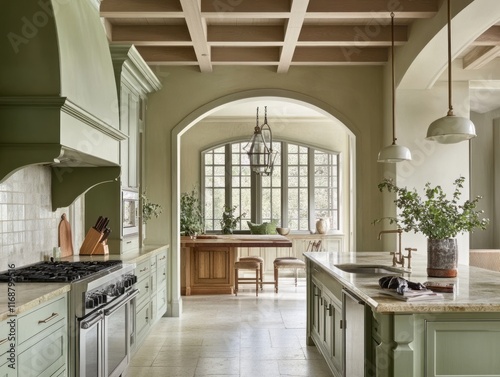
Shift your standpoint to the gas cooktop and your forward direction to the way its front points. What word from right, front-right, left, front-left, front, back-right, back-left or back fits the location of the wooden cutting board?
back-left

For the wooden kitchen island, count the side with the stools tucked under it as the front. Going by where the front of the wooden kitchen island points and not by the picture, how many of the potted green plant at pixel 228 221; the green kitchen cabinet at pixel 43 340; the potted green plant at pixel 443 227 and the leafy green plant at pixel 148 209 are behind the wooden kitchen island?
1

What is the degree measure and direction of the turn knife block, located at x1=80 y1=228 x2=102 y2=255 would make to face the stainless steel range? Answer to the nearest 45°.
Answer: approximately 90° to its right

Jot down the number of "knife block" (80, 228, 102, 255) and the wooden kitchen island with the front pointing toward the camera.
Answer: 1

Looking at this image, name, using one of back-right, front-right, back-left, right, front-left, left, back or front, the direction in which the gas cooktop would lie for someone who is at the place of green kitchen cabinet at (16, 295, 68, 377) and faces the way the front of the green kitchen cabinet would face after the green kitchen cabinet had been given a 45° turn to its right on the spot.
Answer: back

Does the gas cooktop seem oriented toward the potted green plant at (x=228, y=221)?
no

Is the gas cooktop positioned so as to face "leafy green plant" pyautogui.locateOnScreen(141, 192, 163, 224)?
no

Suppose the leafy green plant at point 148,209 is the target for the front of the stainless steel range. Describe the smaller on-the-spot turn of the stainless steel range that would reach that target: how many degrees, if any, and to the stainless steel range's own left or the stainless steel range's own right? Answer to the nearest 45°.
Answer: approximately 135° to the stainless steel range's own left

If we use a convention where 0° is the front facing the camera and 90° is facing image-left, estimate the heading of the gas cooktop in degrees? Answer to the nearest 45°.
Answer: approximately 315°

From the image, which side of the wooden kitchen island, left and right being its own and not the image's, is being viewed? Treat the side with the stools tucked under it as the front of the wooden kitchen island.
front

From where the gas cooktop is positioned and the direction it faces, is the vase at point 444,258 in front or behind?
in front

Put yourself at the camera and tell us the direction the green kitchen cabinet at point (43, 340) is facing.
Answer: facing the viewer and to the right of the viewer

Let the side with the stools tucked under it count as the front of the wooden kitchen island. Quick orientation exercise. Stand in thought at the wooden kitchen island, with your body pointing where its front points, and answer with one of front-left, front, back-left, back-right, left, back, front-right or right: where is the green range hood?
front

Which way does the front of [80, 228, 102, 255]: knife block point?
to the viewer's right
